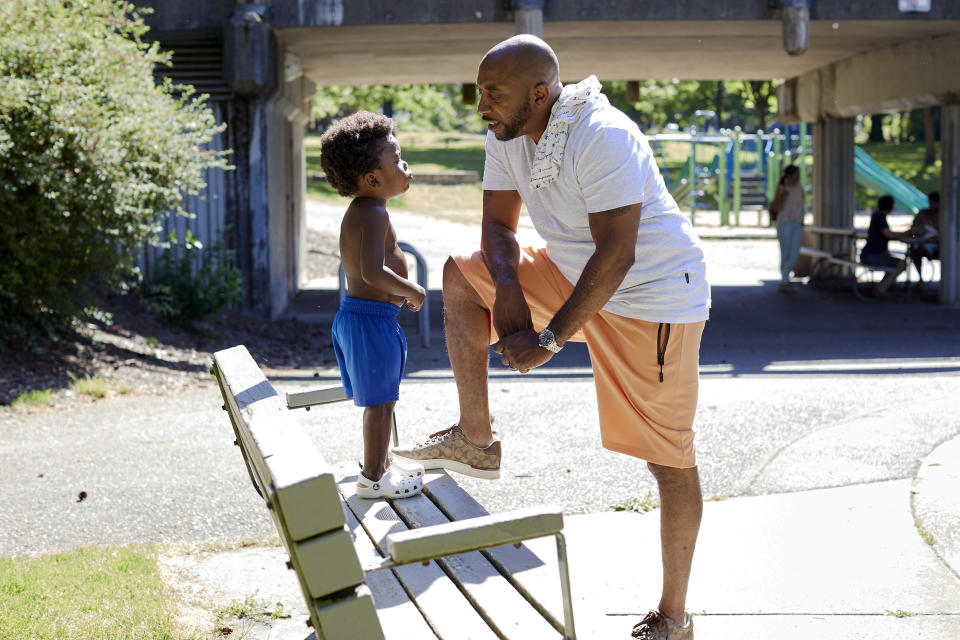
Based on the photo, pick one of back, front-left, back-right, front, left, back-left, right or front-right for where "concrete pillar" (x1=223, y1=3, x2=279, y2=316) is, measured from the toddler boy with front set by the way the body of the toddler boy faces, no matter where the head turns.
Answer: left

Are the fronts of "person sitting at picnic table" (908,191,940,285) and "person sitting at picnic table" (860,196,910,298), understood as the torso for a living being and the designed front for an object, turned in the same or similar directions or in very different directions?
very different directions

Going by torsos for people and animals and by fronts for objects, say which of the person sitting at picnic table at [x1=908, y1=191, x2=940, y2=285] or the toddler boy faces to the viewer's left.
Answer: the person sitting at picnic table

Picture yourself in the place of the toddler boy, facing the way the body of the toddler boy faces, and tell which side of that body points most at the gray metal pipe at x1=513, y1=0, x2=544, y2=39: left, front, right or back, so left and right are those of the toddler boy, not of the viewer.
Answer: left

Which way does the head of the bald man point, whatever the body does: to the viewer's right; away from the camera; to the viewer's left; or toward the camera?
to the viewer's left

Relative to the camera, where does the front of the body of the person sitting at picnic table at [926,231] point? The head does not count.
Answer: to the viewer's left

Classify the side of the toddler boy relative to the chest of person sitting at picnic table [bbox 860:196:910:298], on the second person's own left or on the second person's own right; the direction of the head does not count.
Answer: on the second person's own right

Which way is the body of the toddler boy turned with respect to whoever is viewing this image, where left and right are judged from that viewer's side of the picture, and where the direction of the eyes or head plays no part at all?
facing to the right of the viewer

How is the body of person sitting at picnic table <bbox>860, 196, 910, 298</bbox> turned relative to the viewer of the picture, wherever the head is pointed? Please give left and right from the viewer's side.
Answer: facing to the right of the viewer

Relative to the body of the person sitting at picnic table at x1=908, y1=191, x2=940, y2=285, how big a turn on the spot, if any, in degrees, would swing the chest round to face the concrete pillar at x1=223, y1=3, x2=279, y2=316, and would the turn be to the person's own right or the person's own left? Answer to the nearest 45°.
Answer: approximately 45° to the person's own left

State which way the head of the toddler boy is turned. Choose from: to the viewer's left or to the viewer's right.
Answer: to the viewer's right

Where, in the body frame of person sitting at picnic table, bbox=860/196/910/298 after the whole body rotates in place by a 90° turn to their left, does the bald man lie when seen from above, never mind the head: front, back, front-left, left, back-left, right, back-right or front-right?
back
